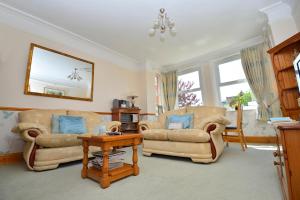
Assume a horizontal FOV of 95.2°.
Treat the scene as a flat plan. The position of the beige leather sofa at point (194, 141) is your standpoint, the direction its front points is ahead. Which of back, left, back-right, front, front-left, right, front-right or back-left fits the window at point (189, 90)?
back-right

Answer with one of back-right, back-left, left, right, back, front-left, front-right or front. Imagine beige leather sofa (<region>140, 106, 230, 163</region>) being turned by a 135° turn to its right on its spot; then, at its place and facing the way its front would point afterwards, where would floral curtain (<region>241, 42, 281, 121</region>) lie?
front-right

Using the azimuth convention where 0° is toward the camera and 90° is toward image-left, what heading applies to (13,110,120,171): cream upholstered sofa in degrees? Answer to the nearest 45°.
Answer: approximately 315°

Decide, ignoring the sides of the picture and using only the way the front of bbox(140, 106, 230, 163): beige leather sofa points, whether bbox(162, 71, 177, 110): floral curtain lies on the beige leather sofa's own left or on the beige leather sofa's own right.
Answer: on the beige leather sofa's own right

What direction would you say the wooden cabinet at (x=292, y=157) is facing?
to the viewer's left

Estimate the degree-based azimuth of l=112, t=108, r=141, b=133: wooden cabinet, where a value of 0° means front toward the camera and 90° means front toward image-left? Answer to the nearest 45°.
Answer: approximately 0°

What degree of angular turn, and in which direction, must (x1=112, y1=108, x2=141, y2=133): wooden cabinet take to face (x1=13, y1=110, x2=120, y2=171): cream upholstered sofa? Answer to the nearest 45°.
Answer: approximately 45° to its right

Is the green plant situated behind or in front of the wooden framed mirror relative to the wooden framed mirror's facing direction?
in front

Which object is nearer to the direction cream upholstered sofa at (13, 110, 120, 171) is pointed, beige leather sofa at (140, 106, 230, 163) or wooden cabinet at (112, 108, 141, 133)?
the beige leather sofa

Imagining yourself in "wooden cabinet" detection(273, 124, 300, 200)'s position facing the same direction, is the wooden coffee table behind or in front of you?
in front

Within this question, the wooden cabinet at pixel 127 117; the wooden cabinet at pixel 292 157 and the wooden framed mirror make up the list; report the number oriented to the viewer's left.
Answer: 1

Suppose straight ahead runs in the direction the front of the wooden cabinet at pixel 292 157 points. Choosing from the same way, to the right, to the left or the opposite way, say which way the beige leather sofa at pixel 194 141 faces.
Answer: to the left

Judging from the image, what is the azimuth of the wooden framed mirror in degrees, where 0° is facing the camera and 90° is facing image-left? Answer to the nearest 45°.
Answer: approximately 315°

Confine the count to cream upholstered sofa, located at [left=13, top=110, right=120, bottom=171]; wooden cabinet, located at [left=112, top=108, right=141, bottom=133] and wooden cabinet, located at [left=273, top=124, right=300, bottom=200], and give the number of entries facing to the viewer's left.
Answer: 1

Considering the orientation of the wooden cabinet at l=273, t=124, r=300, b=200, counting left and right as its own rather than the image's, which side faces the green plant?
right
